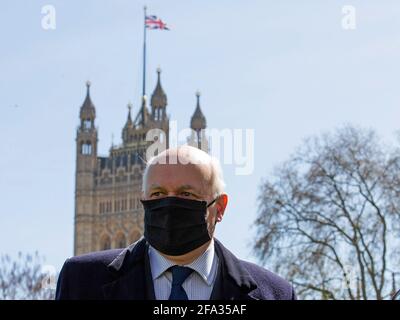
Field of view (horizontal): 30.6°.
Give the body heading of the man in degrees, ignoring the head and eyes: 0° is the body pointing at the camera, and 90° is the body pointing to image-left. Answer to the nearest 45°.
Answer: approximately 0°
